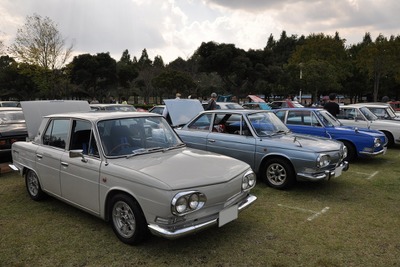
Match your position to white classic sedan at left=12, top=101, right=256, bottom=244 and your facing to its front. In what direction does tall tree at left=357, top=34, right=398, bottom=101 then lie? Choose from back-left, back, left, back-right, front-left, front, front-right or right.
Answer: left

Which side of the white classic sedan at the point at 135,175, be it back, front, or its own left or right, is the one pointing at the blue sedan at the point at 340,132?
left

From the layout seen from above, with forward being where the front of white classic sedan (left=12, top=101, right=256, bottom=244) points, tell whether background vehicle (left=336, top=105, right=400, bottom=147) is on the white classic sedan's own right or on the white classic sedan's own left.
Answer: on the white classic sedan's own left

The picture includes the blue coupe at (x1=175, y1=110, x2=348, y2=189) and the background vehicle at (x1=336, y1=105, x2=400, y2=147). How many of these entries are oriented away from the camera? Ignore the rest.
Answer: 0

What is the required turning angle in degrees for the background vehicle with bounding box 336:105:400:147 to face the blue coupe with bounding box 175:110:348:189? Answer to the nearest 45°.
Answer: approximately 45° to its right

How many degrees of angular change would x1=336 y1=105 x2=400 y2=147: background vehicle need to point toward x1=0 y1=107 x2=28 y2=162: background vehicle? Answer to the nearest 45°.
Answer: approximately 90° to its right

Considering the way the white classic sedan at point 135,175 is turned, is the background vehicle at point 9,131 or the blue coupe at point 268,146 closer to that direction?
the blue coupe

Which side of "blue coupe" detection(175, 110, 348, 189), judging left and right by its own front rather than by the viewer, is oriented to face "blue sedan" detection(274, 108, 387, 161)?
left

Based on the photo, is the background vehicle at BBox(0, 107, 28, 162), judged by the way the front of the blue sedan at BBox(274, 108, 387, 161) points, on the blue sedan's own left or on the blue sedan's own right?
on the blue sedan's own right

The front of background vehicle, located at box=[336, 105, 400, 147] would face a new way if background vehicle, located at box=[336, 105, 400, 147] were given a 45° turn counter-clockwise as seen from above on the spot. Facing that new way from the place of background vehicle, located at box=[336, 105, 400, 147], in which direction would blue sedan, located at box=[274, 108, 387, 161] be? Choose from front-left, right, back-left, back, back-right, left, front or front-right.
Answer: right

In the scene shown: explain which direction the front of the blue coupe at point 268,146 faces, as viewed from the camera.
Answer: facing the viewer and to the right of the viewer

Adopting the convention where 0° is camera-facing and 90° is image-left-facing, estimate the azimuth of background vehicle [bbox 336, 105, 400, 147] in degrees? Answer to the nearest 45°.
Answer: approximately 315°

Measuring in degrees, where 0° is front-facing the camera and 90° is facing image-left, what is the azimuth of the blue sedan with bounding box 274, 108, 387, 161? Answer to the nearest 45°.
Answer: approximately 315°

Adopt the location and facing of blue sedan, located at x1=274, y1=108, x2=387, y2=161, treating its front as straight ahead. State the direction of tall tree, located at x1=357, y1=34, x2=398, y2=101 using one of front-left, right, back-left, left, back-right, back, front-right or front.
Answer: back-left

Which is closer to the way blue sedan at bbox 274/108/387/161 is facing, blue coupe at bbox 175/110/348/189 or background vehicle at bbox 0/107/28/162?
the blue coupe
